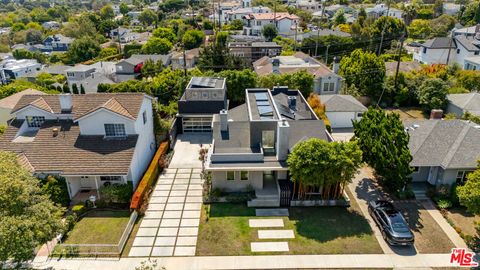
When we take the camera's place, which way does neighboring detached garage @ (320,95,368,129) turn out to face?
facing the viewer

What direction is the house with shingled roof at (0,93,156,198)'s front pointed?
toward the camera

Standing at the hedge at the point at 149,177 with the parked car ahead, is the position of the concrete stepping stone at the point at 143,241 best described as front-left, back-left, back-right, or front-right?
front-right

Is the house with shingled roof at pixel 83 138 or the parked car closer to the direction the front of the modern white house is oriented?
the parked car

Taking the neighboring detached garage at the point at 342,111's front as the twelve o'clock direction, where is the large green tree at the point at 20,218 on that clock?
The large green tree is roughly at 1 o'clock from the neighboring detached garage.

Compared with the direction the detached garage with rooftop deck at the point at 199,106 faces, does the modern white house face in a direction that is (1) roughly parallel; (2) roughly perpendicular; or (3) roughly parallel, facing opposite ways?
roughly parallel

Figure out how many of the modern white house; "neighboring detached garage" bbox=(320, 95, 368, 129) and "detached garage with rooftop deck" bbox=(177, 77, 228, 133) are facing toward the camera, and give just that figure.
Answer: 3

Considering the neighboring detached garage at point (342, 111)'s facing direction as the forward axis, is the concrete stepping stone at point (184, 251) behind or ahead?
ahead

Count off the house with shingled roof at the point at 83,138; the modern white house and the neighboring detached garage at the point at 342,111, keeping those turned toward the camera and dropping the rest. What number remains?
3

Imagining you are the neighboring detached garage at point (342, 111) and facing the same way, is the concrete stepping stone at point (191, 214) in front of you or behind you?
in front

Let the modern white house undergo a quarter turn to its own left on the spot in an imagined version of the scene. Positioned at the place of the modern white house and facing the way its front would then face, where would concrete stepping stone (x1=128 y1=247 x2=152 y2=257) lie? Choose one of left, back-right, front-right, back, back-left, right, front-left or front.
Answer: back-right

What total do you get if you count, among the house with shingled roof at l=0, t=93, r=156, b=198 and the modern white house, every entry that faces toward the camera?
2

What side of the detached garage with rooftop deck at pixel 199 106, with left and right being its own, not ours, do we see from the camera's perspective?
front
